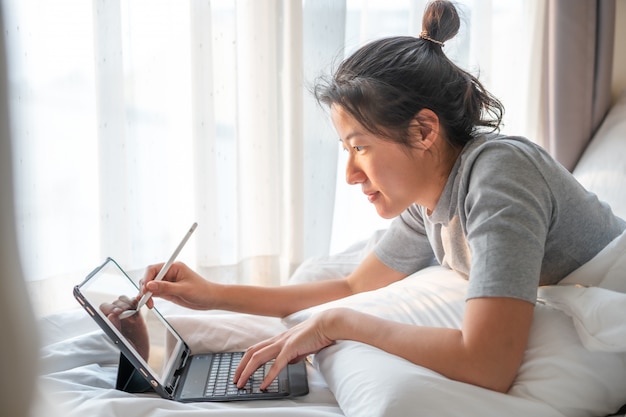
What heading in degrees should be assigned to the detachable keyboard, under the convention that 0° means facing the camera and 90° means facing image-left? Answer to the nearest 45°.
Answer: approximately 270°
